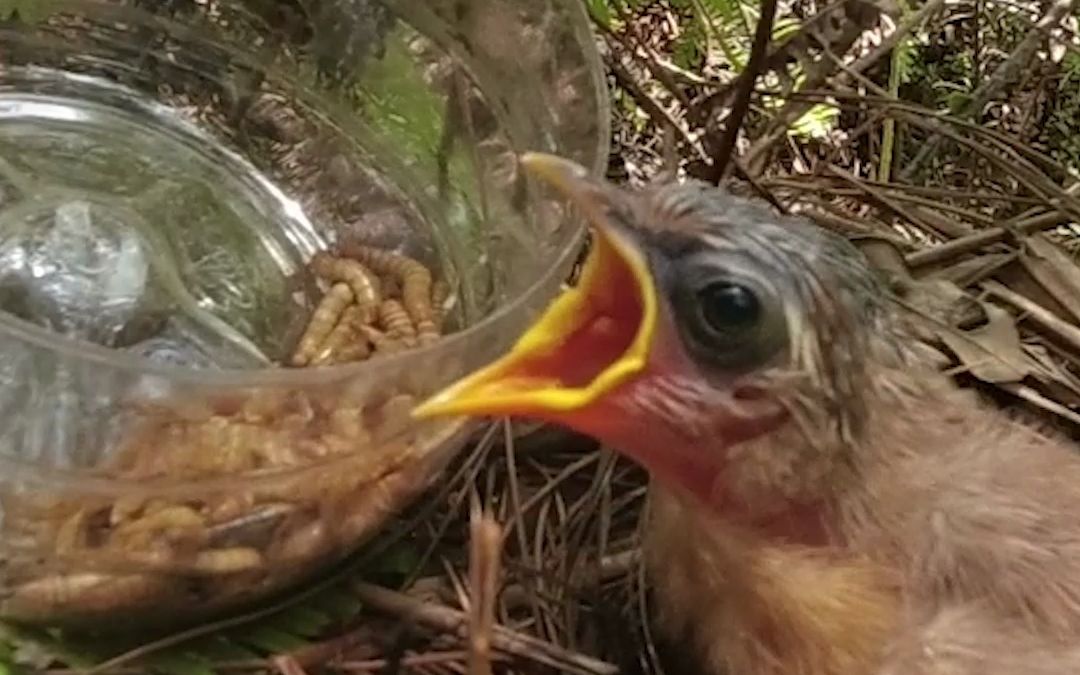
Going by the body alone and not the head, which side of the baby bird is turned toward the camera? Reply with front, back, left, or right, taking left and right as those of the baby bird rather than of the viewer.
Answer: left
